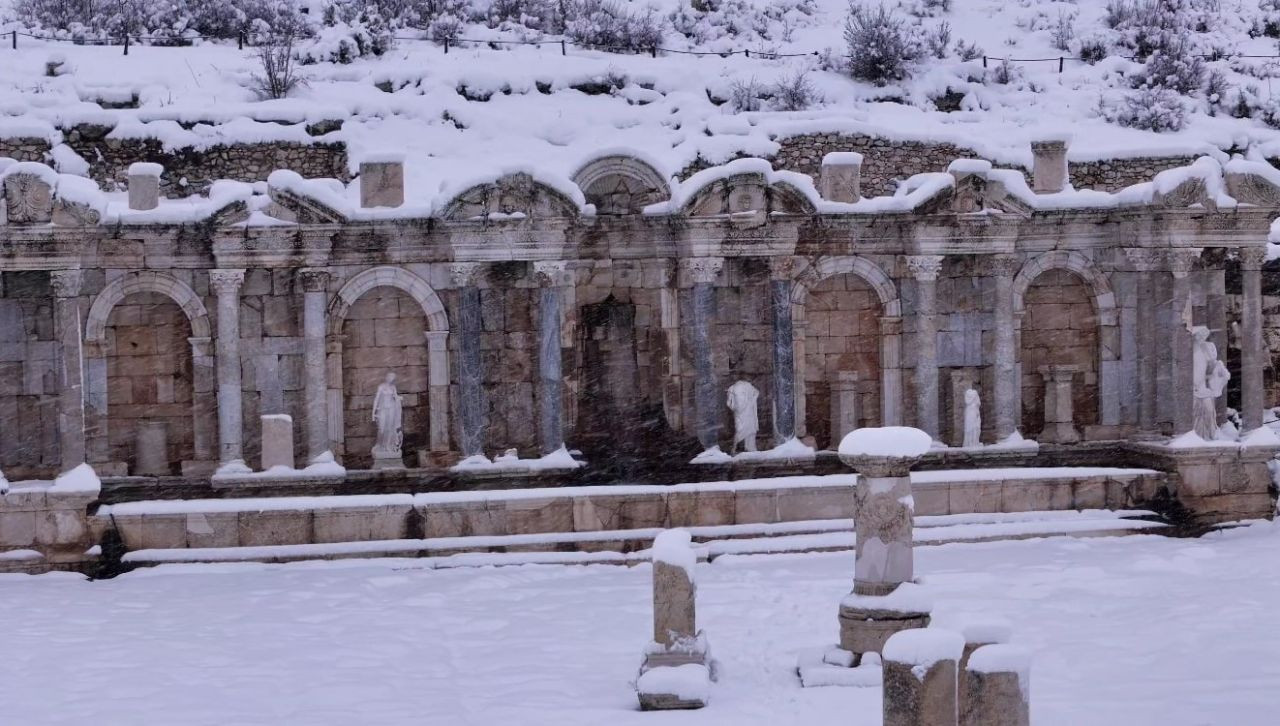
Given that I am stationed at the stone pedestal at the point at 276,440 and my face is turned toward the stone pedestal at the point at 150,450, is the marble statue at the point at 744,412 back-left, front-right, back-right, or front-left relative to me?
back-right

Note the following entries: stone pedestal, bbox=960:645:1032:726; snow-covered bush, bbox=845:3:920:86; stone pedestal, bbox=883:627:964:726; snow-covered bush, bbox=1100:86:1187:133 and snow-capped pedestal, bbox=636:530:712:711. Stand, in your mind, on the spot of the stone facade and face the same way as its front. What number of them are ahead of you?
3

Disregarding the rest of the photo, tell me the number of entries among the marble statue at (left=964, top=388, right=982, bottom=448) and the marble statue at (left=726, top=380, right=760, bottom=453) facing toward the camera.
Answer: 2

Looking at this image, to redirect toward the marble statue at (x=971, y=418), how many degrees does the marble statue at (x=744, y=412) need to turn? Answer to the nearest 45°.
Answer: approximately 90° to its left

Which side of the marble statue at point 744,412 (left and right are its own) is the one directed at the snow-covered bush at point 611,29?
back

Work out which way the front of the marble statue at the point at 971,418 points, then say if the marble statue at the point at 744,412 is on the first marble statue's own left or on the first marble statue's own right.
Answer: on the first marble statue's own right

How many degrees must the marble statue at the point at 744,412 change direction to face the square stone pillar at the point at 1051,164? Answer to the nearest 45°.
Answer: approximately 90° to its left

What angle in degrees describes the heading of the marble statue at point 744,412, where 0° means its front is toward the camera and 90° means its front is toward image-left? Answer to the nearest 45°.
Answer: approximately 0°

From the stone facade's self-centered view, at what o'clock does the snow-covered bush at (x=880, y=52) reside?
The snow-covered bush is roughly at 7 o'clock from the stone facade.
